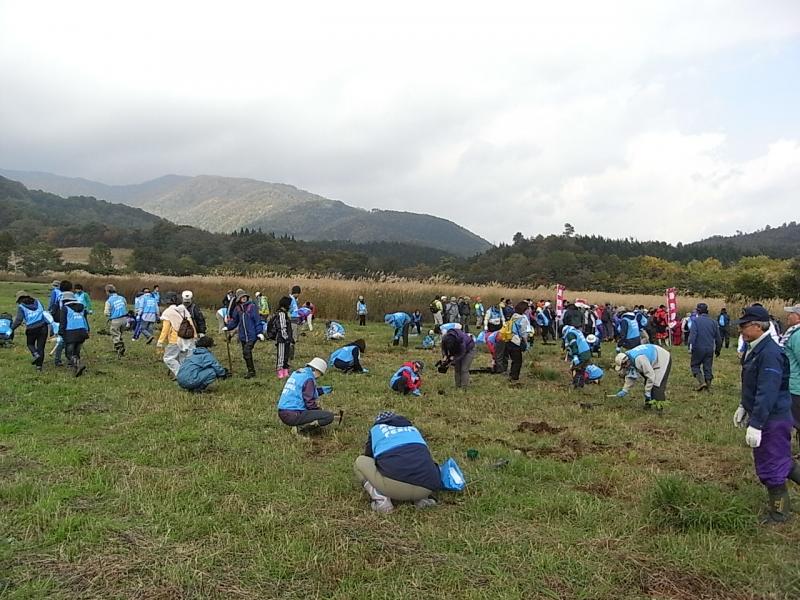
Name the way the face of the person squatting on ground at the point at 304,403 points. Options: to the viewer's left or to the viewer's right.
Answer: to the viewer's right

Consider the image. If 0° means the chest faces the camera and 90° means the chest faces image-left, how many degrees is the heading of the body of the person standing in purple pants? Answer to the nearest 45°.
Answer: approximately 90°

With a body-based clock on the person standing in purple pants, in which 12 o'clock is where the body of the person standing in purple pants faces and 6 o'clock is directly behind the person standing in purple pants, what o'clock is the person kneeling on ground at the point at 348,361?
The person kneeling on ground is roughly at 1 o'clock from the person standing in purple pants.

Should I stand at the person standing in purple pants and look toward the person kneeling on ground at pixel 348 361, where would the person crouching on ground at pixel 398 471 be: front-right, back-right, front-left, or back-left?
front-left

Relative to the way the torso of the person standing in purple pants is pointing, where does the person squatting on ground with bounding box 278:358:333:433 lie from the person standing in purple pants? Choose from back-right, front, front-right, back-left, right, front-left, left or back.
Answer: front

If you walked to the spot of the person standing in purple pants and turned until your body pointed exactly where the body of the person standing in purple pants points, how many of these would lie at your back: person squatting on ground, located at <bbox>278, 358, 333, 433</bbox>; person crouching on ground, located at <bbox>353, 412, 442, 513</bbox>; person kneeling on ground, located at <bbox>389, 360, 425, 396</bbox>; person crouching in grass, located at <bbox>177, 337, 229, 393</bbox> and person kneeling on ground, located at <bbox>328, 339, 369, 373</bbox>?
0

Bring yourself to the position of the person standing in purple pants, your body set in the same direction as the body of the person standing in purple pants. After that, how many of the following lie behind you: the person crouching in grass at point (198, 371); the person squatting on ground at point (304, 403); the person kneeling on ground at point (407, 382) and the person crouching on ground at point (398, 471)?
0

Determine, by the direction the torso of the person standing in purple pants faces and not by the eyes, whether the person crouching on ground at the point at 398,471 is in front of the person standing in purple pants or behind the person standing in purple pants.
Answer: in front

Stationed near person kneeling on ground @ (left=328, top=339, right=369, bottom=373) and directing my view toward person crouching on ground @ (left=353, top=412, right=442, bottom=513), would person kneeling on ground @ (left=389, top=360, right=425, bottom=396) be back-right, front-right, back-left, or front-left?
front-left

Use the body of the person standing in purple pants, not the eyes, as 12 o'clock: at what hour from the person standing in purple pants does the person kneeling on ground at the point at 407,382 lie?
The person kneeling on ground is roughly at 1 o'clock from the person standing in purple pants.
